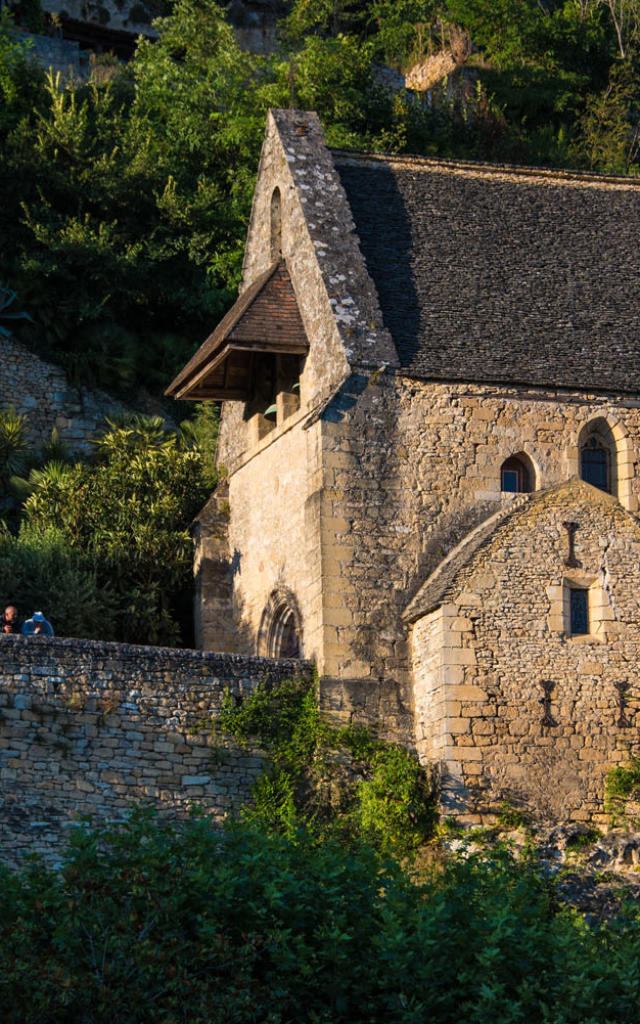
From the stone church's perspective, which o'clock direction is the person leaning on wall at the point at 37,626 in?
The person leaning on wall is roughly at 1 o'clock from the stone church.

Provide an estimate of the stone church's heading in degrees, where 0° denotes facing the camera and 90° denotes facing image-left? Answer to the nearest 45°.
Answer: approximately 45°

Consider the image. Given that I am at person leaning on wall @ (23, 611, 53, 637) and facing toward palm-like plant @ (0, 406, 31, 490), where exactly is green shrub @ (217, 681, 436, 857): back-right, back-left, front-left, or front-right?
back-right

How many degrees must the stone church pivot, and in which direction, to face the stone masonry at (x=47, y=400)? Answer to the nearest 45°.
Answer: approximately 90° to its right

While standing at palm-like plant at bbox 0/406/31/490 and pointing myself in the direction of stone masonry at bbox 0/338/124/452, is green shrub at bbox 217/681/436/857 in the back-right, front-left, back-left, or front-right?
back-right

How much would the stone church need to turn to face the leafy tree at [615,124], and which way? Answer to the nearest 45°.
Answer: approximately 135° to its right

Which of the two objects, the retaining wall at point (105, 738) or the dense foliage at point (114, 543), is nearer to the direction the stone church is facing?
the retaining wall

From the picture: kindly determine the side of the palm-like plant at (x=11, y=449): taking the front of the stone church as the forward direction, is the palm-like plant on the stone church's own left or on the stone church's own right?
on the stone church's own right
